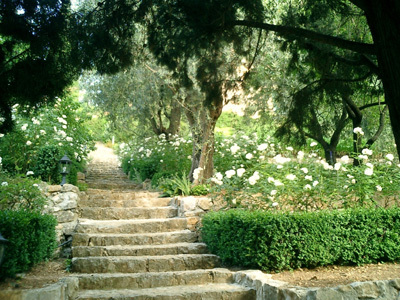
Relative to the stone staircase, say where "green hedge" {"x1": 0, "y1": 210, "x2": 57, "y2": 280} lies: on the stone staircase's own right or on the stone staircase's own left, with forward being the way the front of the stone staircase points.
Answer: on the stone staircase's own right

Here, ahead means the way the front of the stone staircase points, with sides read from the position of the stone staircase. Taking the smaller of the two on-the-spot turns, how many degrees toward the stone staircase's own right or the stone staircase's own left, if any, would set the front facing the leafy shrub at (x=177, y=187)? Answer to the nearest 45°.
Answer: approximately 180°

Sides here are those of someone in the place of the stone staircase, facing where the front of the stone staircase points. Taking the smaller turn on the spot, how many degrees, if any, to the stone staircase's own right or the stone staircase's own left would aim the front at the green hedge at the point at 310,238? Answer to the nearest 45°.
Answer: approximately 90° to the stone staircase's own left

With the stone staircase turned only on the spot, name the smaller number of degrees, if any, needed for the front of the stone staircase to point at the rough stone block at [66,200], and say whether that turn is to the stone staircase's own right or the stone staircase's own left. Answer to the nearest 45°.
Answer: approximately 135° to the stone staircase's own right

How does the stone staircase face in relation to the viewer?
toward the camera

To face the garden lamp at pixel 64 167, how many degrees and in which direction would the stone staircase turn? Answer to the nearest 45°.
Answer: approximately 135° to its right

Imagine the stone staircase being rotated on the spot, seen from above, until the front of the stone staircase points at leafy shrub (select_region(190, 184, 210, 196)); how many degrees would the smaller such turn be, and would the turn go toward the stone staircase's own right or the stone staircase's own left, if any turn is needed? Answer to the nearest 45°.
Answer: approximately 135° to the stone staircase's own left

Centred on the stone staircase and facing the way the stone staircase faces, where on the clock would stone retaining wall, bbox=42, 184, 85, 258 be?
The stone retaining wall is roughly at 4 o'clock from the stone staircase.

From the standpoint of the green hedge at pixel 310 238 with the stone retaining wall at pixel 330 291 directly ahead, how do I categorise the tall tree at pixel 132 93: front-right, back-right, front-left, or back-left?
back-right

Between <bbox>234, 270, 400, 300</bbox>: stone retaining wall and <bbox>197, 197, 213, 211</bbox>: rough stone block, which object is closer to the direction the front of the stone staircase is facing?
the stone retaining wall

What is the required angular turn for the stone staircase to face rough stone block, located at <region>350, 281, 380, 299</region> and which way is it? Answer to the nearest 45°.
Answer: approximately 45° to its left

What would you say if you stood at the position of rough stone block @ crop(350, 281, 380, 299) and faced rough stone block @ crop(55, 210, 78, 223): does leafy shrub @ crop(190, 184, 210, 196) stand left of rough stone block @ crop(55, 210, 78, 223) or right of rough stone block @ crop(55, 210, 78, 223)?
right

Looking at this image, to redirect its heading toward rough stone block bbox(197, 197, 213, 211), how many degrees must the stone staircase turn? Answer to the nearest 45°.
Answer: approximately 135° to its left
